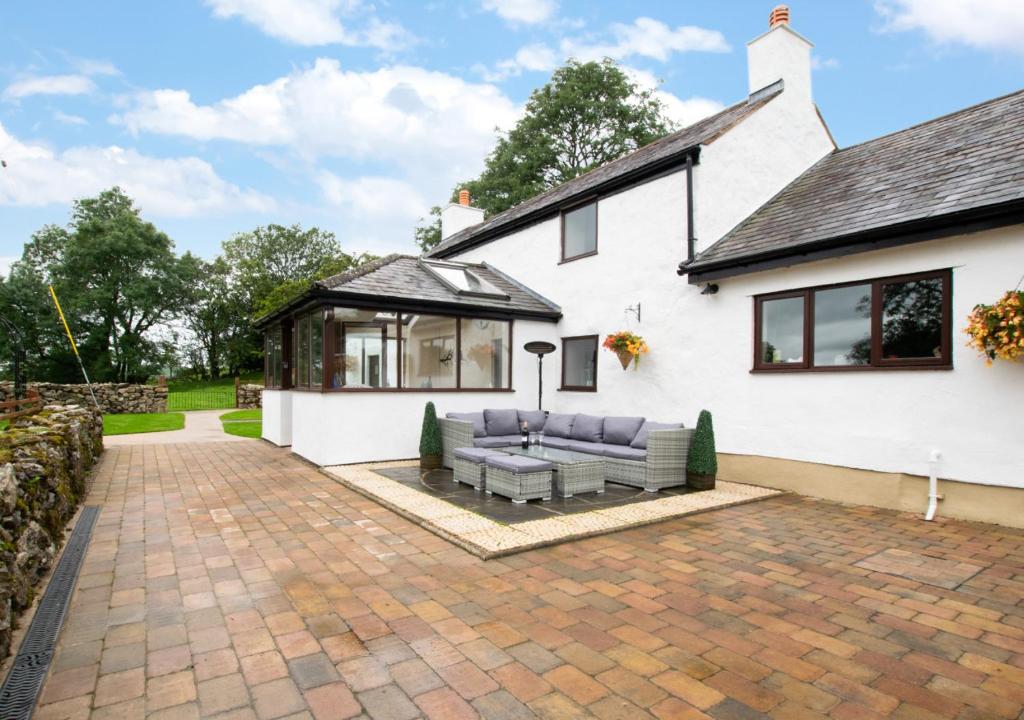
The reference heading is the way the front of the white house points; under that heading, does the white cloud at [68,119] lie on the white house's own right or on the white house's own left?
on the white house's own right

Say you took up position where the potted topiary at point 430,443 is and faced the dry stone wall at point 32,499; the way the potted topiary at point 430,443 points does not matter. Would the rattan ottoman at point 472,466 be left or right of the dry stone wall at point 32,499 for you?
left

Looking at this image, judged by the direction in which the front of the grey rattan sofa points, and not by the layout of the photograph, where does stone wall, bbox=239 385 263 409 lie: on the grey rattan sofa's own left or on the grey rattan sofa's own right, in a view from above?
on the grey rattan sofa's own right

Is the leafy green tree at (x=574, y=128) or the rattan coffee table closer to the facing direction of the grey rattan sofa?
the rattan coffee table

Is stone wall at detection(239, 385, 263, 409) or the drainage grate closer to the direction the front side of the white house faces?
the drainage grate
